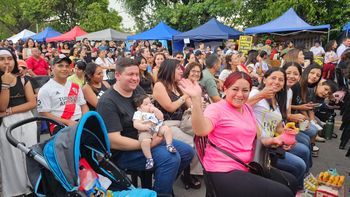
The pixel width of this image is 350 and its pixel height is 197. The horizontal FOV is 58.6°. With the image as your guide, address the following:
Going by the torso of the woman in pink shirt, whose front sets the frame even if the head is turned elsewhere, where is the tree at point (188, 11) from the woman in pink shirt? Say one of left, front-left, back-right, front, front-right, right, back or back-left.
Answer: back-left

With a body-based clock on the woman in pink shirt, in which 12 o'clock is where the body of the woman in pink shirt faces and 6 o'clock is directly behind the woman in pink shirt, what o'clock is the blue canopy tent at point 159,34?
The blue canopy tent is roughly at 7 o'clock from the woman in pink shirt.

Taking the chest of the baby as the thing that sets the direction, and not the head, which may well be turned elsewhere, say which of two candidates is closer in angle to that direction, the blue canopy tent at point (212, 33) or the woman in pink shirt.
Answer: the woman in pink shirt

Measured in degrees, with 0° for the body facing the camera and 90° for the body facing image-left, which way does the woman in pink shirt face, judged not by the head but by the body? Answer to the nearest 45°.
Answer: approximately 315°

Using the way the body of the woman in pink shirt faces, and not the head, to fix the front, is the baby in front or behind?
behind

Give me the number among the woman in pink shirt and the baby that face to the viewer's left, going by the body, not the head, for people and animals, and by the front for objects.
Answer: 0

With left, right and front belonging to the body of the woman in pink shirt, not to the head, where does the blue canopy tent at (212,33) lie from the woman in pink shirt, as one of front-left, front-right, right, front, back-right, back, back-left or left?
back-left

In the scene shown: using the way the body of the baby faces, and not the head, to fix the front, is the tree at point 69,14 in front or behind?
behind

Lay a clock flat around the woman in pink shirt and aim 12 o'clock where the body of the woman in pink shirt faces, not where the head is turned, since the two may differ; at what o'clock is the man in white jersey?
The man in white jersey is roughly at 5 o'clock from the woman in pink shirt.

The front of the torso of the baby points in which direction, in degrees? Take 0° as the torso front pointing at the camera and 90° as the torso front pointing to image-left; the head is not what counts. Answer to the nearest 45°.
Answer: approximately 315°

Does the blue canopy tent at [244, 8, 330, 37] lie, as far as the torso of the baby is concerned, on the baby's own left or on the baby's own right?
on the baby's own left

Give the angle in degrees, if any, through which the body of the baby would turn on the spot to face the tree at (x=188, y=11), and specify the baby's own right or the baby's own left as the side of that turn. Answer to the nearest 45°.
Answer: approximately 135° to the baby's own left
